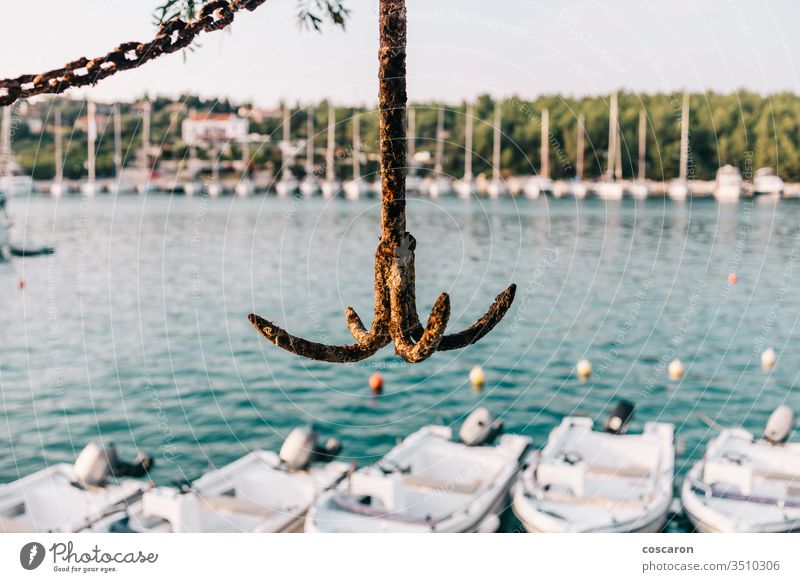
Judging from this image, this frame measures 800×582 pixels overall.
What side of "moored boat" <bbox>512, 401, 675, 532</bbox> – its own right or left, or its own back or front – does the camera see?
front

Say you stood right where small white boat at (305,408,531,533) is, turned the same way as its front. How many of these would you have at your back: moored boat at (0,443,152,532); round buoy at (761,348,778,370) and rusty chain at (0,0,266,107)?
1

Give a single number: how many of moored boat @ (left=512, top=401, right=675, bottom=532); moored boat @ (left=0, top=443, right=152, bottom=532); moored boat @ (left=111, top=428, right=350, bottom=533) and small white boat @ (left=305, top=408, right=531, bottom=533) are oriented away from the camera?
0

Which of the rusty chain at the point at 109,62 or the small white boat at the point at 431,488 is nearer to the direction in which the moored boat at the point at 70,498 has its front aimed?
the rusty chain

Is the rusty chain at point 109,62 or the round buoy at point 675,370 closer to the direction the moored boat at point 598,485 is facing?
the rusty chain

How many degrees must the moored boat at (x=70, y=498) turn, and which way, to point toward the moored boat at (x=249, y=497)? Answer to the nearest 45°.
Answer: approximately 135° to its left

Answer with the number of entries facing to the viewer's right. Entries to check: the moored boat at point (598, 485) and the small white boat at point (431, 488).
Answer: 0

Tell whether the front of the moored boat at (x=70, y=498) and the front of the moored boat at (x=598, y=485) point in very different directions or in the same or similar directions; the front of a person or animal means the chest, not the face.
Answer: same or similar directions

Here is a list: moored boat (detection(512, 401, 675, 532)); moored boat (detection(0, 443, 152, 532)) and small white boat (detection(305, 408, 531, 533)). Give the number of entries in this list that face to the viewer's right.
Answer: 0

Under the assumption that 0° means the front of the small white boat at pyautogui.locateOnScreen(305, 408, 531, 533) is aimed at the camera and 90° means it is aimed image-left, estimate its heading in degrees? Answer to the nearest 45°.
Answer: approximately 45°

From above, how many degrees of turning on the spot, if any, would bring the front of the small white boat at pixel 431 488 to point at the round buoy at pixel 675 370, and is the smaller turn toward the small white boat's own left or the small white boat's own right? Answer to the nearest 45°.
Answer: approximately 180°

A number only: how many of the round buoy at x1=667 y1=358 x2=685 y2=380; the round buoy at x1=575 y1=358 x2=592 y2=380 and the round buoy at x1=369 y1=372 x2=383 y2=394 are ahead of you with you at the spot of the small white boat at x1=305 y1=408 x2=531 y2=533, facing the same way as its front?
0

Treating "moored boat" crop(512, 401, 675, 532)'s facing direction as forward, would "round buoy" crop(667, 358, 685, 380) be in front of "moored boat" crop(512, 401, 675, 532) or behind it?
behind

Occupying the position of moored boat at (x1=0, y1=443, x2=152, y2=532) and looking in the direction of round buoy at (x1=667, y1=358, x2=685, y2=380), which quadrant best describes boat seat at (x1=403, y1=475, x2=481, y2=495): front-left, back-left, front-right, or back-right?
front-right

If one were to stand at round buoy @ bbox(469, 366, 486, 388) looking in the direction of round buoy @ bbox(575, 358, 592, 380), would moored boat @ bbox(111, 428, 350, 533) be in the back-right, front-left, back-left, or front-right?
back-right

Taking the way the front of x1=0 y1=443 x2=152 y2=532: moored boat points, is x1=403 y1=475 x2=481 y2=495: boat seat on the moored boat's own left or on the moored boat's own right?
on the moored boat's own left

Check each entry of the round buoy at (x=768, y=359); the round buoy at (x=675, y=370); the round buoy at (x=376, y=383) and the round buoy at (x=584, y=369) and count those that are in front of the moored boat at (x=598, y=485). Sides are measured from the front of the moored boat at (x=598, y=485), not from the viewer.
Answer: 0

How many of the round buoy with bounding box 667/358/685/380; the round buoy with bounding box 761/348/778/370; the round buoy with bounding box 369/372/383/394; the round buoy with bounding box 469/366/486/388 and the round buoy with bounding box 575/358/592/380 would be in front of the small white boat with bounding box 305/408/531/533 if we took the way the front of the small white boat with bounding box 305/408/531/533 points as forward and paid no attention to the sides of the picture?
0

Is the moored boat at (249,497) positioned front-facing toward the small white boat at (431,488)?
no

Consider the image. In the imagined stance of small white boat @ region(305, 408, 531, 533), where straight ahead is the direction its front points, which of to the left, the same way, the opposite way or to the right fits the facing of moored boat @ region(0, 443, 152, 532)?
the same way

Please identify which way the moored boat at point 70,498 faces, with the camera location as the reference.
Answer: facing the viewer and to the left of the viewer
